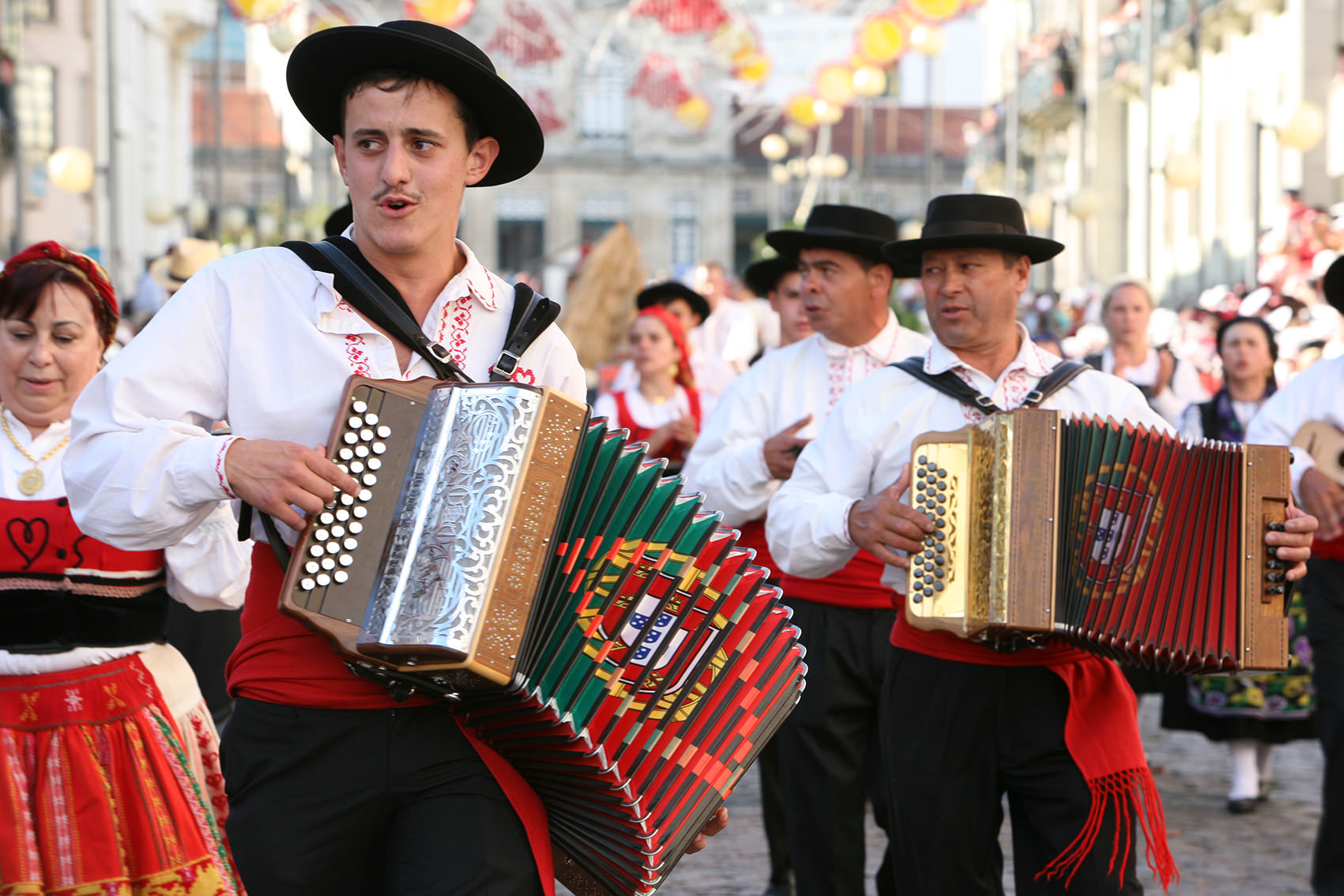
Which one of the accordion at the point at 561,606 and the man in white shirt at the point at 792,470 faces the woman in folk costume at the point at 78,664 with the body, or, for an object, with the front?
the man in white shirt

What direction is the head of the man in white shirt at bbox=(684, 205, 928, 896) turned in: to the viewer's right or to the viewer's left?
to the viewer's left

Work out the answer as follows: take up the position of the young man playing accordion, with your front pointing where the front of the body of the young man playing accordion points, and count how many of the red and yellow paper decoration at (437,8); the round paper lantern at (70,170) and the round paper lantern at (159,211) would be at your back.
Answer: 3

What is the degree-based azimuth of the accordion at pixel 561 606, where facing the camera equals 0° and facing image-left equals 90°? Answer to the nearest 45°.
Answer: approximately 0°

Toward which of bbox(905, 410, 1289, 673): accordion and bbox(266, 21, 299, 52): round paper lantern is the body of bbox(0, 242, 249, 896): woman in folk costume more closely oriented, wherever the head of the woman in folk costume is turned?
the accordion

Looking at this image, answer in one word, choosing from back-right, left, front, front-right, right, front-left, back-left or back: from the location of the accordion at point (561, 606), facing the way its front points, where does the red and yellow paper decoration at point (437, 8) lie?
back

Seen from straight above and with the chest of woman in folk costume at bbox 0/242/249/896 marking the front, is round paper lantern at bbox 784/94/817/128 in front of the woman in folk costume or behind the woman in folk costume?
behind

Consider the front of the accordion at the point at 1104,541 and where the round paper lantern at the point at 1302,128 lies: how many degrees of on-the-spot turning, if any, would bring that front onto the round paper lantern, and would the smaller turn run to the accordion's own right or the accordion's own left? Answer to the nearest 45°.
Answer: approximately 180°

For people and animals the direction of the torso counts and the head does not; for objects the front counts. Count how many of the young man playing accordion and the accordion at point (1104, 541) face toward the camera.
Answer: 2

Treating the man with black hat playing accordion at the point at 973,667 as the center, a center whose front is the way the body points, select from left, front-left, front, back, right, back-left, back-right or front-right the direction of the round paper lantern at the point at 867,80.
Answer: back

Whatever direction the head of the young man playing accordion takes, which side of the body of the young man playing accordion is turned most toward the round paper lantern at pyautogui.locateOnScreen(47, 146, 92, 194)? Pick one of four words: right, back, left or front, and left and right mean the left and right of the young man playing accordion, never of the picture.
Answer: back

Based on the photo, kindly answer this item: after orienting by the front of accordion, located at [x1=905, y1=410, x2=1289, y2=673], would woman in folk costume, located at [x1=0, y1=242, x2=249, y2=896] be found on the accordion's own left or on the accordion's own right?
on the accordion's own right
